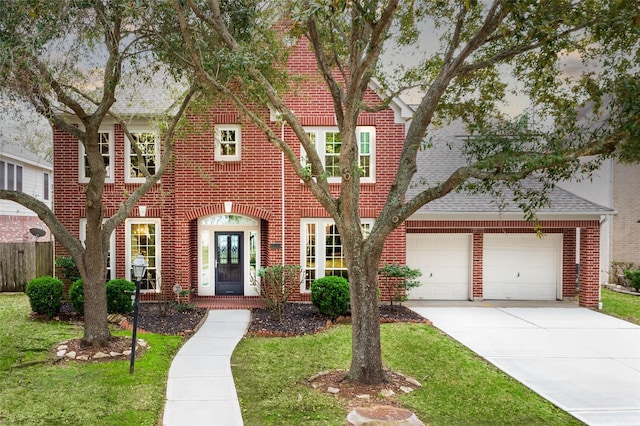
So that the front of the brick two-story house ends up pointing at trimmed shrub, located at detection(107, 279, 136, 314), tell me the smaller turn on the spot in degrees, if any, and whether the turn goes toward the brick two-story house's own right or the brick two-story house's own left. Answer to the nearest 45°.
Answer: approximately 45° to the brick two-story house's own right

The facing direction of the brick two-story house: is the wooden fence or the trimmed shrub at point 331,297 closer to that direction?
the trimmed shrub

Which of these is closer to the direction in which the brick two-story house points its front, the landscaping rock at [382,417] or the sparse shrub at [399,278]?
the landscaping rock

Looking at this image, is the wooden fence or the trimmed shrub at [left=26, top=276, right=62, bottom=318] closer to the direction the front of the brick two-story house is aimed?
the trimmed shrub

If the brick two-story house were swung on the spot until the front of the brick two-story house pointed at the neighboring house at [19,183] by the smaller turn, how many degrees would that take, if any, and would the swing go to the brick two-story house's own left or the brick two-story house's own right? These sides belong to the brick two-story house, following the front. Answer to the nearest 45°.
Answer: approximately 135° to the brick two-story house's own right

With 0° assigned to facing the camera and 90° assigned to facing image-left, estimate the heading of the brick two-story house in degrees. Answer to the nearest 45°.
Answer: approximately 0°
